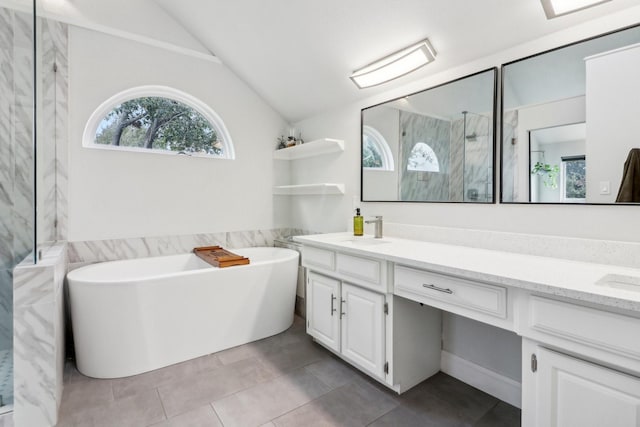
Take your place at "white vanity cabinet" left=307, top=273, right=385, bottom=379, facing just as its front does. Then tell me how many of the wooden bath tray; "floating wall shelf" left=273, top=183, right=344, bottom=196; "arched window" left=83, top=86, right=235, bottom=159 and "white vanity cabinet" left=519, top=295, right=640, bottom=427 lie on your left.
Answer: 1

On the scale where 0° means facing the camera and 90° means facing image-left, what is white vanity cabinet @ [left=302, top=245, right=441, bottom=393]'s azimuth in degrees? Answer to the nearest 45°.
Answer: approximately 45°

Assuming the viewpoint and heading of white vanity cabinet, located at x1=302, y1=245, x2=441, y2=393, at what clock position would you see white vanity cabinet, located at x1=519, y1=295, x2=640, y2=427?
white vanity cabinet, located at x1=519, y1=295, x2=640, y2=427 is roughly at 9 o'clock from white vanity cabinet, located at x1=302, y1=245, x2=441, y2=393.

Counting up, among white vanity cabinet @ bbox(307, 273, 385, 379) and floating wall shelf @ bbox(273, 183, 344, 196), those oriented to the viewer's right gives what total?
0

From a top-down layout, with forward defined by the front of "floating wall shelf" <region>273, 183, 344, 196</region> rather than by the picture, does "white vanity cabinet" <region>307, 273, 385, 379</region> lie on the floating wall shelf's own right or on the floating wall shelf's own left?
on the floating wall shelf's own left
